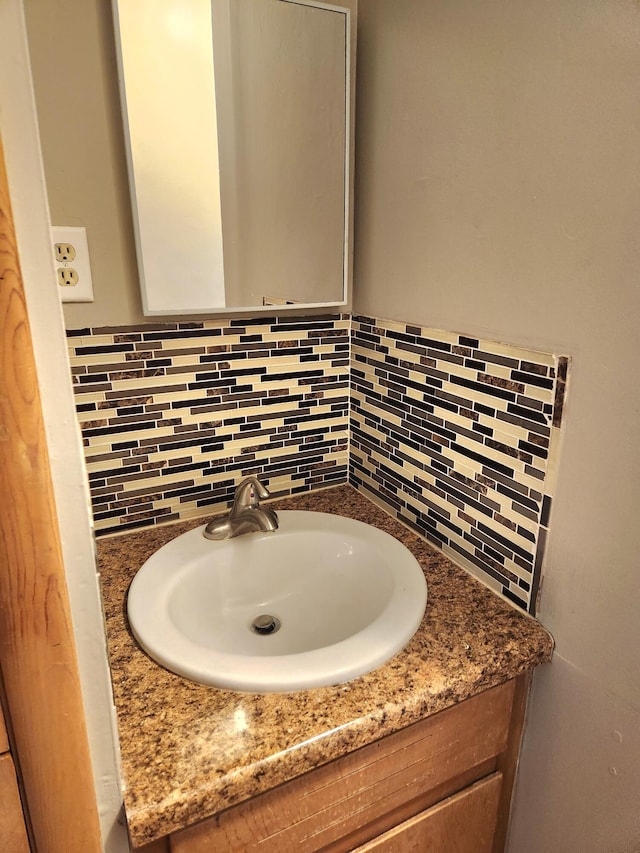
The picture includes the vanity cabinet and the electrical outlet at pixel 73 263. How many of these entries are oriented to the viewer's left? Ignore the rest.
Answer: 0

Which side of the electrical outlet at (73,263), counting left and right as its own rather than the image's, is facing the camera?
front

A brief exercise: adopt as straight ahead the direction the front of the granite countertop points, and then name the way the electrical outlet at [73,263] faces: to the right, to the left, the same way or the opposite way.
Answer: the same way

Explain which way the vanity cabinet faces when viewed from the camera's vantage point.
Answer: facing the viewer and to the right of the viewer

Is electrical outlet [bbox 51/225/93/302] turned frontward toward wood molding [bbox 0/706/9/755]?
yes

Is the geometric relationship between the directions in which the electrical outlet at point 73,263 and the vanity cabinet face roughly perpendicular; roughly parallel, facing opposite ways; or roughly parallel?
roughly parallel

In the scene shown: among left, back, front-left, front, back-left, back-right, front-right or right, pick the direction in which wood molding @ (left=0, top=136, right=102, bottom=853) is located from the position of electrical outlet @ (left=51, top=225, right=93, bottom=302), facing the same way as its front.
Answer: front
